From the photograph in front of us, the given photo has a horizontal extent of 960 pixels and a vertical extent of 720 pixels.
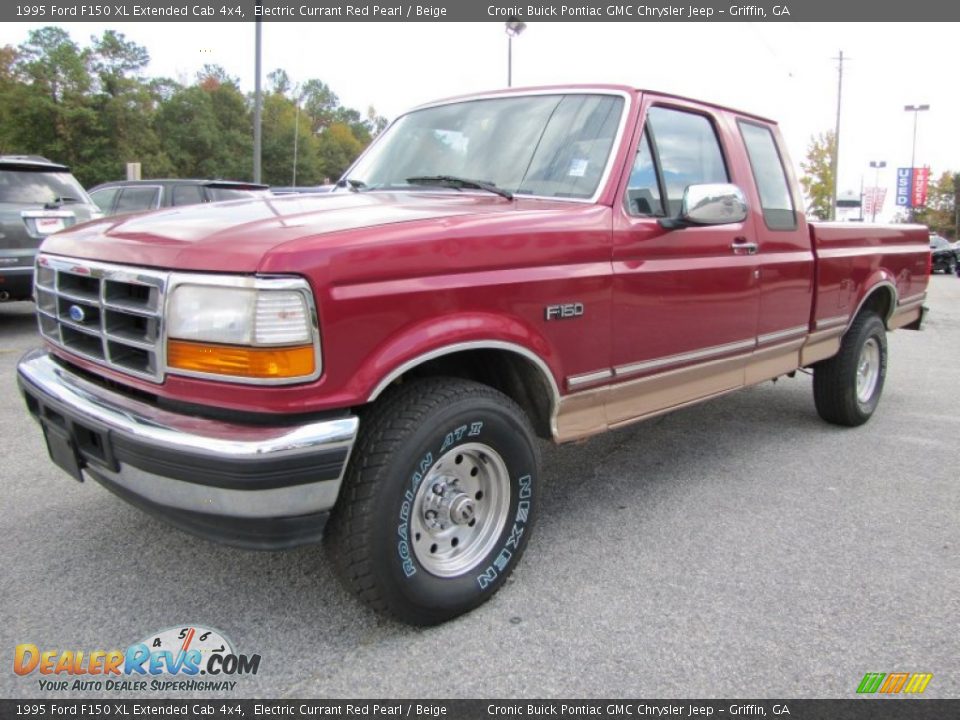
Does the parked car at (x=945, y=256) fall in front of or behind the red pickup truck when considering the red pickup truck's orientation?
behind

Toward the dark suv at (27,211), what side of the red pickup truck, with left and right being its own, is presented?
right

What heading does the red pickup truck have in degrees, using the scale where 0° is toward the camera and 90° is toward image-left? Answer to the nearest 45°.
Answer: approximately 45°

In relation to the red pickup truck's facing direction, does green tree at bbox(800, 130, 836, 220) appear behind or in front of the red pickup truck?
behind

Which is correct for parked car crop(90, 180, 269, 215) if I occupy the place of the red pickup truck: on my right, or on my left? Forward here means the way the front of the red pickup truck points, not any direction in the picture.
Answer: on my right
